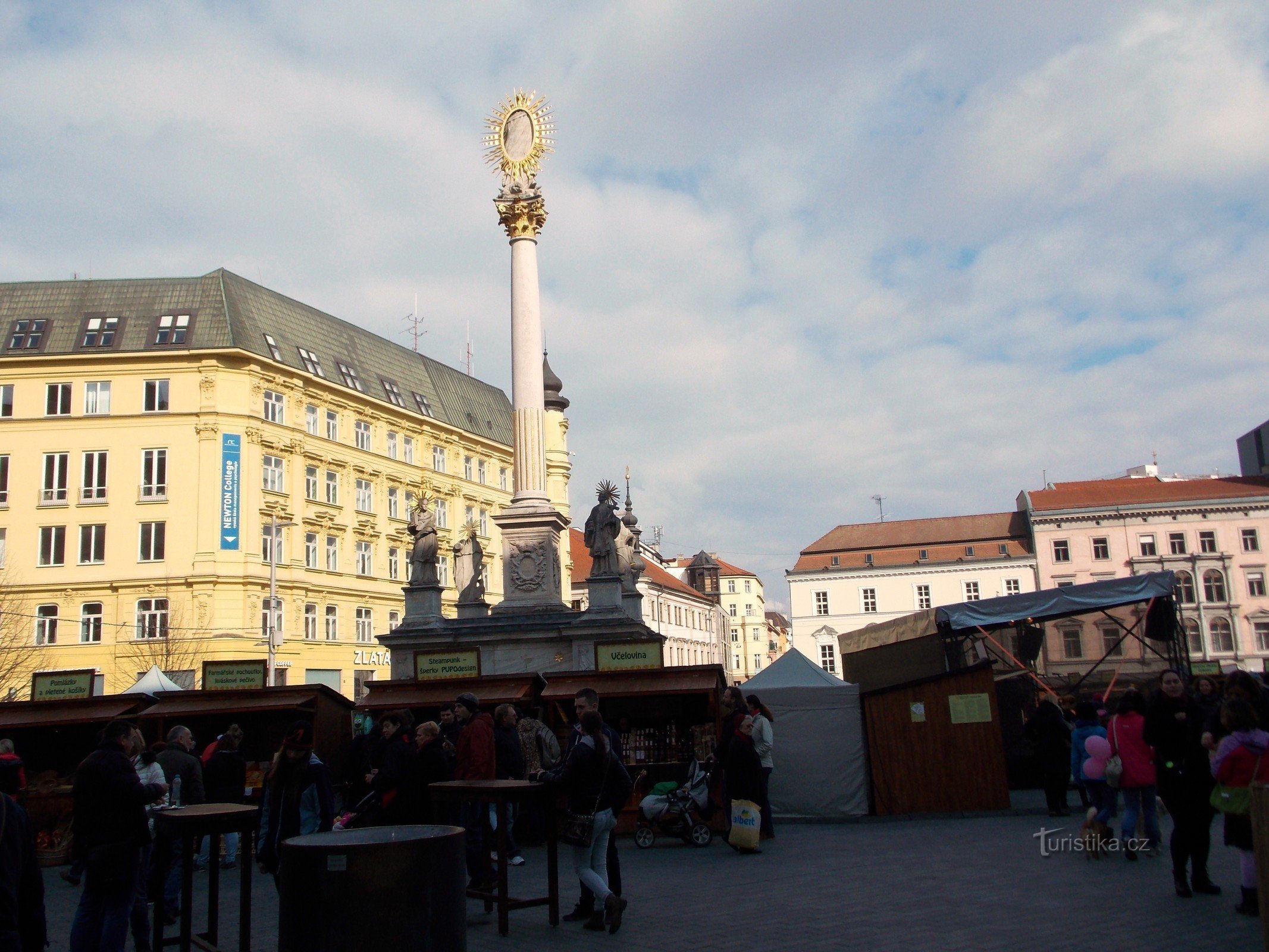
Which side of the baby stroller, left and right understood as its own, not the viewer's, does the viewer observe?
left

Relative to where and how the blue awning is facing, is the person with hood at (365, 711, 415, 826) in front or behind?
in front

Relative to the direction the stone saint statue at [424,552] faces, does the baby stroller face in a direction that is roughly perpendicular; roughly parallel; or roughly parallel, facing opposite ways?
roughly perpendicular

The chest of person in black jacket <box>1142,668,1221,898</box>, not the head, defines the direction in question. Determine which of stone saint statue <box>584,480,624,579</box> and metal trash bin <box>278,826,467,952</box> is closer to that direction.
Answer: the metal trash bin

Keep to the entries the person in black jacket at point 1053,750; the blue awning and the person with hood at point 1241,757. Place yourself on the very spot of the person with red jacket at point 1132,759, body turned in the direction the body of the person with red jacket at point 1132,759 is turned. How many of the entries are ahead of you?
2

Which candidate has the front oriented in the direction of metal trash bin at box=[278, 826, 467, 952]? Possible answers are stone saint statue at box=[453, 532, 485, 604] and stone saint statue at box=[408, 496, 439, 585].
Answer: stone saint statue at box=[408, 496, 439, 585]

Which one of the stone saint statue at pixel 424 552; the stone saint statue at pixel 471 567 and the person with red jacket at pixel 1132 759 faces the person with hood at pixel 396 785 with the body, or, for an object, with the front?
the stone saint statue at pixel 424 552
